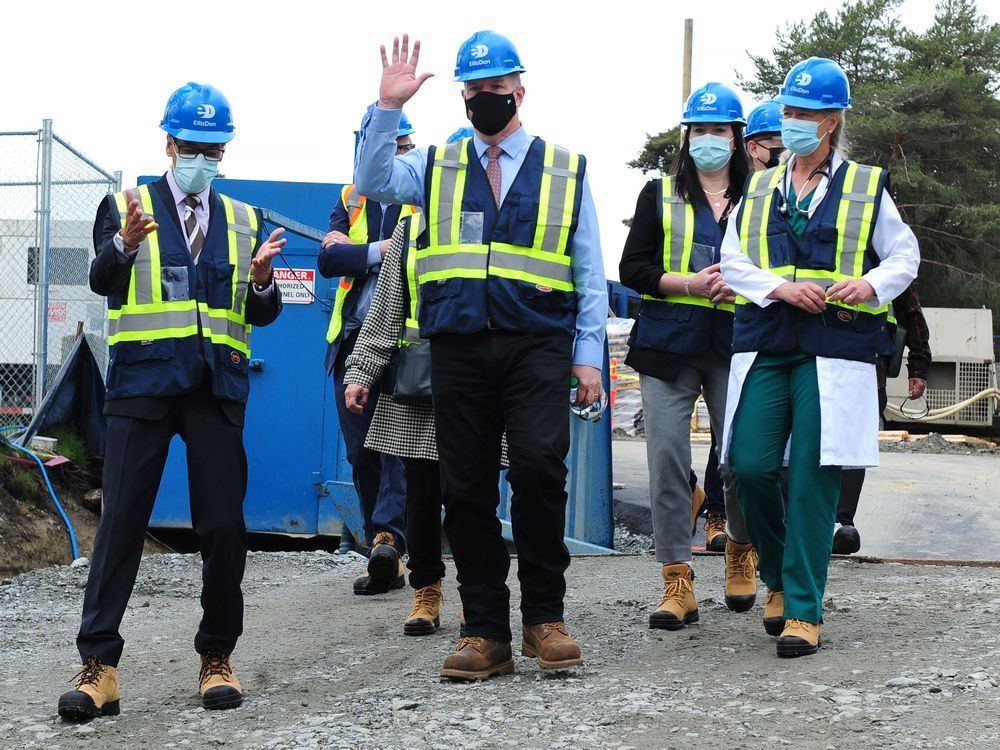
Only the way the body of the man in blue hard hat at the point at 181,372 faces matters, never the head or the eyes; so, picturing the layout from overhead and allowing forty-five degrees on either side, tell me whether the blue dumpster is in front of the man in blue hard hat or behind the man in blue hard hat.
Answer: behind

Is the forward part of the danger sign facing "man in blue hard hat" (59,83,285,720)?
yes

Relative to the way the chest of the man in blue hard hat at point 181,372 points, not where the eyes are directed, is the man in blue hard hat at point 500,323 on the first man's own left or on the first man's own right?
on the first man's own left

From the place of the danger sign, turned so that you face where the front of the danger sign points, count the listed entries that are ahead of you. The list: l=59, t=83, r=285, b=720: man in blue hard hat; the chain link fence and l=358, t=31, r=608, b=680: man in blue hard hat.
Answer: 2

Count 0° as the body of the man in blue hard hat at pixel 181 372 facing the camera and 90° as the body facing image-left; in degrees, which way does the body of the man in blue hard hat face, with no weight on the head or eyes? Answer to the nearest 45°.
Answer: approximately 0°

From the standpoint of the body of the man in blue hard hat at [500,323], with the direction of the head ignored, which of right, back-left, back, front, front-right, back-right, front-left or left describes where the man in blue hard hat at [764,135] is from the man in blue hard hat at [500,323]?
back-left

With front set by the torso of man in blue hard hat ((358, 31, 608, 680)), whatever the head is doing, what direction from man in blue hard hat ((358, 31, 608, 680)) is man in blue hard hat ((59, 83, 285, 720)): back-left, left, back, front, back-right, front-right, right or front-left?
right

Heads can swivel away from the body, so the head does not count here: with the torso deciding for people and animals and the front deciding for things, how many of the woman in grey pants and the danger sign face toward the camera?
2

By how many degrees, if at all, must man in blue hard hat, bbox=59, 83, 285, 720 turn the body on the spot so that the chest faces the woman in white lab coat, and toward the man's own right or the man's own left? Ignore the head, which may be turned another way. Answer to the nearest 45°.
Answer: approximately 90° to the man's own left

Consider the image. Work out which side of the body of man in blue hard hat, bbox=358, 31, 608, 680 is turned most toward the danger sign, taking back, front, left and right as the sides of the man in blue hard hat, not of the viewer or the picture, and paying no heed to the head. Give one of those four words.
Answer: back

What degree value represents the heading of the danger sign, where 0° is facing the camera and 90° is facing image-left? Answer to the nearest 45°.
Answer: approximately 0°
